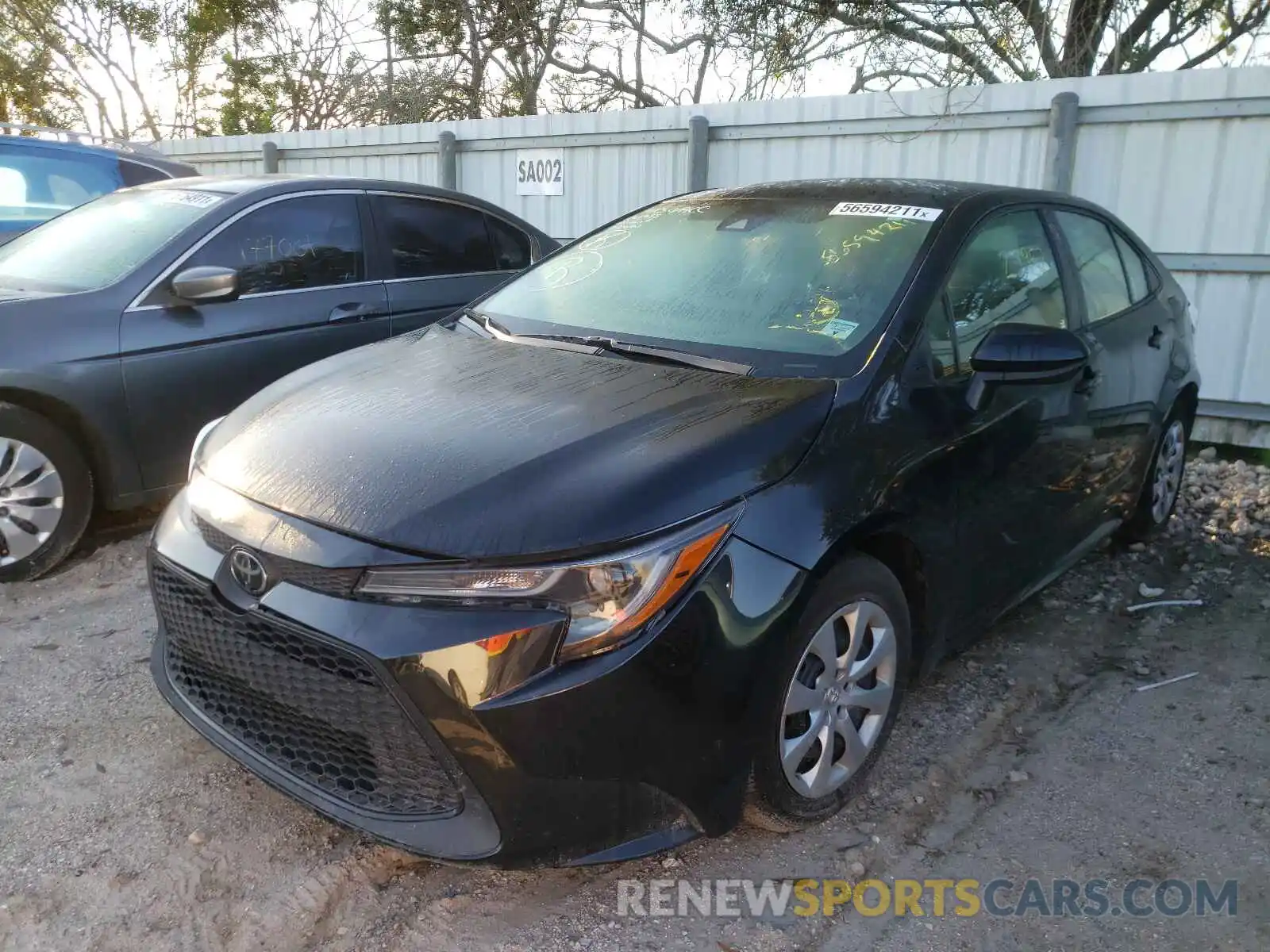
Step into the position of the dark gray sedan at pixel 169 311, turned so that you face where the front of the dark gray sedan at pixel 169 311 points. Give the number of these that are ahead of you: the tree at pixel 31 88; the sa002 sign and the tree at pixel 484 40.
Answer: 0

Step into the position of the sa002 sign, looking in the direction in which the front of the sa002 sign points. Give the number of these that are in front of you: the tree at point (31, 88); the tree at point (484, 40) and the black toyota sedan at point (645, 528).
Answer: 1

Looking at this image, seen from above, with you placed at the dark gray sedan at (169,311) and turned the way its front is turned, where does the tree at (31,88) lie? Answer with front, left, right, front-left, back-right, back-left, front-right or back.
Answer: back-right

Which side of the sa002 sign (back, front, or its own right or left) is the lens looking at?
front

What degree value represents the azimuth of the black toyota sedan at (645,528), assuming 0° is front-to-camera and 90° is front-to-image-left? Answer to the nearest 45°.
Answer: approximately 45°

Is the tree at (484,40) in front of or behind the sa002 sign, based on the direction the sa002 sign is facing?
behind

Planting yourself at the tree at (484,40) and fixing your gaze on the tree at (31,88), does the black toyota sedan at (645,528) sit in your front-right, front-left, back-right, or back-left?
back-left

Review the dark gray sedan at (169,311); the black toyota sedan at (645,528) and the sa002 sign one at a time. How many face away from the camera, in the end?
0

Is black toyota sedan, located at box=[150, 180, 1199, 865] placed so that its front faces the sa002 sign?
no

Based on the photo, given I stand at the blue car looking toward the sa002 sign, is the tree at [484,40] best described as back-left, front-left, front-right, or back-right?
front-left

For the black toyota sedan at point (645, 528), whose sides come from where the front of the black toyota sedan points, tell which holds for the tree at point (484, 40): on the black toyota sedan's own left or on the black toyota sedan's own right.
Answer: on the black toyota sedan's own right

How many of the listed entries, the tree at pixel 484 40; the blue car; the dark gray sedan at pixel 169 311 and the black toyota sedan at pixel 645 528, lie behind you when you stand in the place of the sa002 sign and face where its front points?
1

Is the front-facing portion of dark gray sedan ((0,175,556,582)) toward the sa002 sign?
no

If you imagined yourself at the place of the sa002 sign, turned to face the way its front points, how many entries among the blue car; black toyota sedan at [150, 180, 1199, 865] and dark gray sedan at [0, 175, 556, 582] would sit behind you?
0

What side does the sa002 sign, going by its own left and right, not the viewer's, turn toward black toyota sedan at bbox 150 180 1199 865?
front

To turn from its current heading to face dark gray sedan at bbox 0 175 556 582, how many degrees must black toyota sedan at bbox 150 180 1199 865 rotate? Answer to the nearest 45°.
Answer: approximately 90° to its right

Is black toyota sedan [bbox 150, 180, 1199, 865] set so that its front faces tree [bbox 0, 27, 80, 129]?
no

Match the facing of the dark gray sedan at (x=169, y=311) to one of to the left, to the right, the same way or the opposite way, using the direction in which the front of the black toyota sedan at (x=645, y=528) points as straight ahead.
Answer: the same way

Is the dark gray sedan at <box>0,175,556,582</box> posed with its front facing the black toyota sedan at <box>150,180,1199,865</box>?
no

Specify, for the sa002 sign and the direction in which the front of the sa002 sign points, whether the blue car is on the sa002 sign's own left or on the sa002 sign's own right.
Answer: on the sa002 sign's own right
